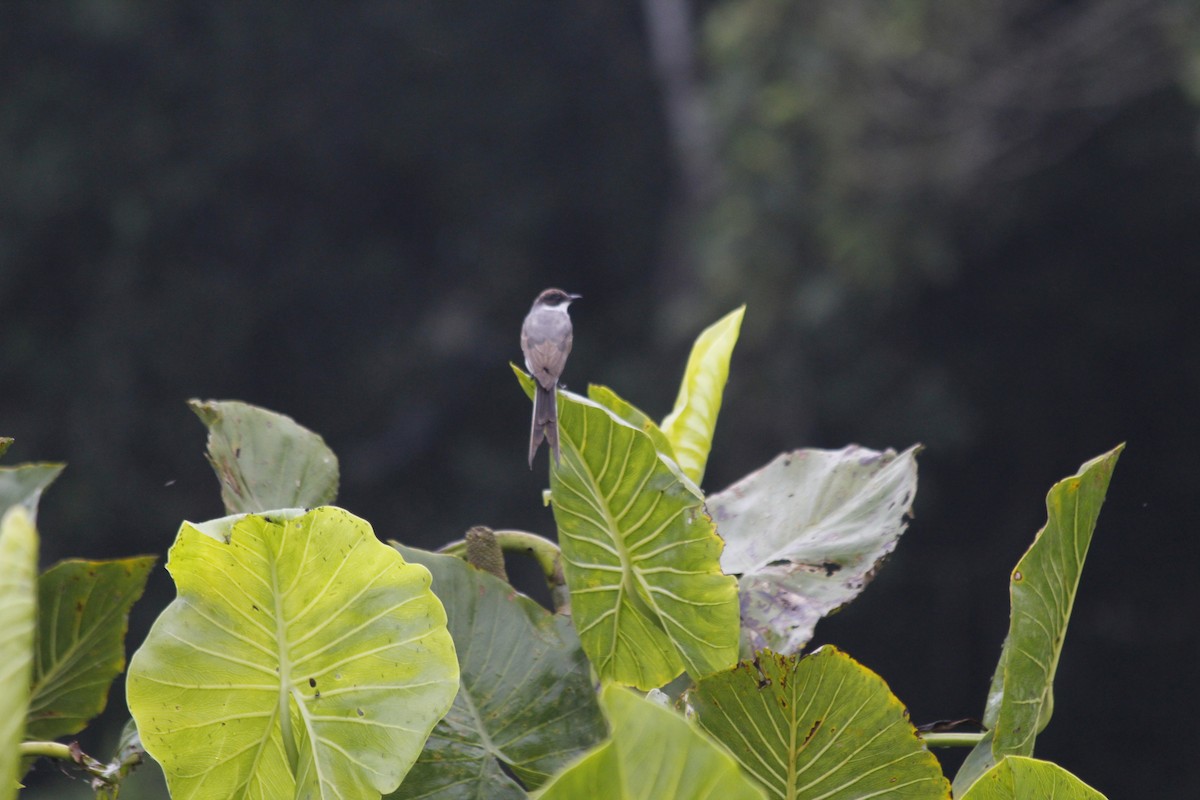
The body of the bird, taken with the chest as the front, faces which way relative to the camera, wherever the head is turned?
away from the camera
